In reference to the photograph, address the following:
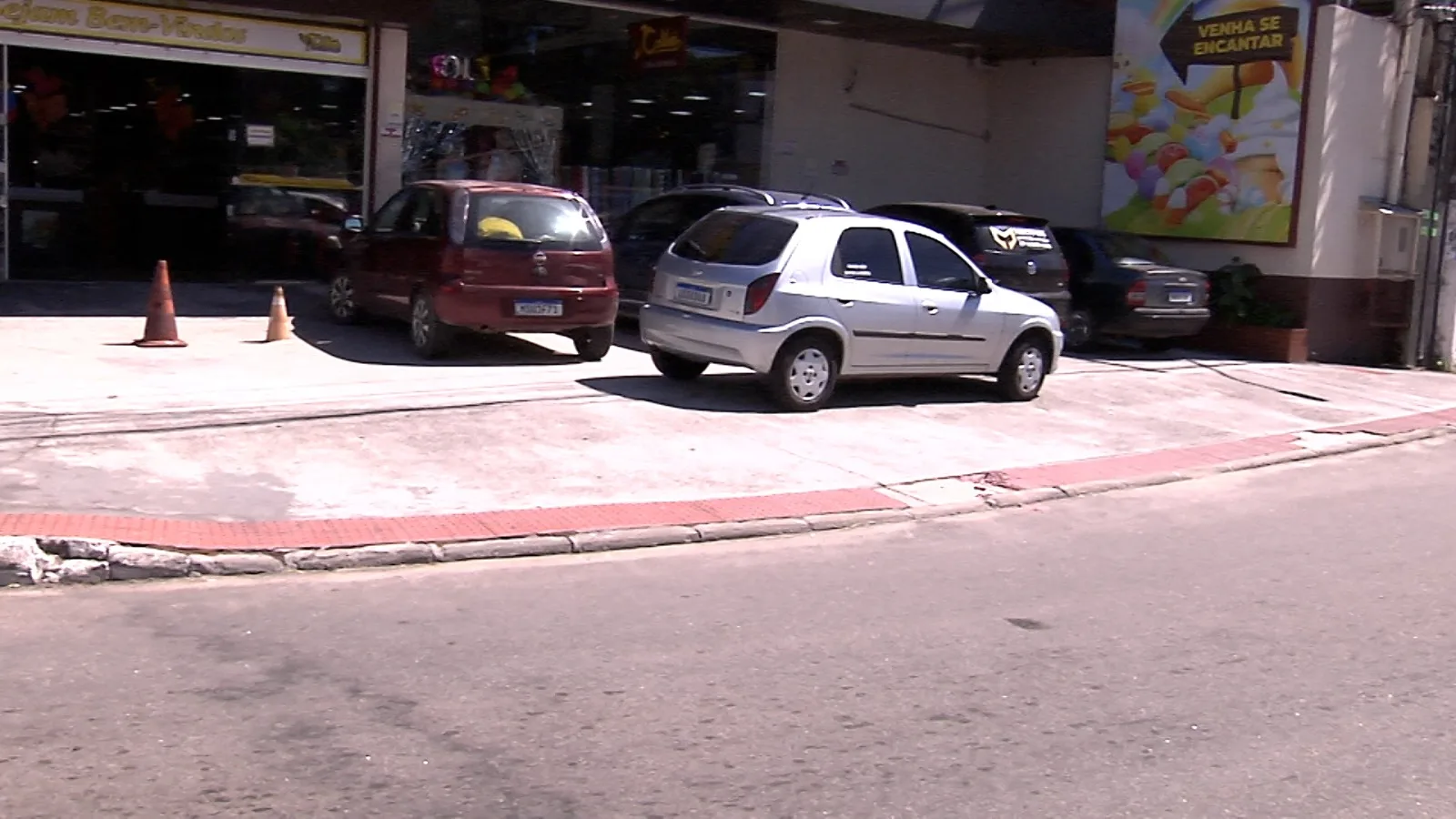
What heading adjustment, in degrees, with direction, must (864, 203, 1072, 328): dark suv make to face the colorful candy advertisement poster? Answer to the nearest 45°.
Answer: approximately 90° to its right

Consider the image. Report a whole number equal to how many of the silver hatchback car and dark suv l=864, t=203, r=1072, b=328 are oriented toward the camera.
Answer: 0

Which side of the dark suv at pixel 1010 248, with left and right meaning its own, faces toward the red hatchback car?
left

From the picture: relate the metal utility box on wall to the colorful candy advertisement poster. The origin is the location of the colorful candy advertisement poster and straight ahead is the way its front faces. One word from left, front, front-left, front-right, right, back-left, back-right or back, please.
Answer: left

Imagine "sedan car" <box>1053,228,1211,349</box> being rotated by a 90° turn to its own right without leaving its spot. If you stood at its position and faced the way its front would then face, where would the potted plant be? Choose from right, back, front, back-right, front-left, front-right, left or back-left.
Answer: front

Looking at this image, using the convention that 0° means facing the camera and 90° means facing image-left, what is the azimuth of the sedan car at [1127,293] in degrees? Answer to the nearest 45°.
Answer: approximately 135°

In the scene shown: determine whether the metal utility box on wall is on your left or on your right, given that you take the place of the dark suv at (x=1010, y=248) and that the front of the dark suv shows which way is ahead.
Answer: on your right

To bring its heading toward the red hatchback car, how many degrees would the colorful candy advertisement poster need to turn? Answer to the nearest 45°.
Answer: approximately 45° to its right

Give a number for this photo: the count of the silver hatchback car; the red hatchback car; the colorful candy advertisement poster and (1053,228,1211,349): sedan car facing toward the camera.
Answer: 1

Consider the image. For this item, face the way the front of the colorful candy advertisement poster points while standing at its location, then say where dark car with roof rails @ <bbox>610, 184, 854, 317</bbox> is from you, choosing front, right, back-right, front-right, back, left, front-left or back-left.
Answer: front-right

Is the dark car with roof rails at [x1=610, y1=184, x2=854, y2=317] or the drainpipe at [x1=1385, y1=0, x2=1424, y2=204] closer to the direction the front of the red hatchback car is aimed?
the dark car with roof rails

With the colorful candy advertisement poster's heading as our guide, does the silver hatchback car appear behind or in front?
in front

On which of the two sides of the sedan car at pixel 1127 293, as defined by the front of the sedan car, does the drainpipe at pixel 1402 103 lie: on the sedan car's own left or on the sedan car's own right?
on the sedan car's own right

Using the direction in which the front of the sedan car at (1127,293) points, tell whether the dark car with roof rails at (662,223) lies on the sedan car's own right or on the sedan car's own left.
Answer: on the sedan car's own left

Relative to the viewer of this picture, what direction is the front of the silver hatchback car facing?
facing away from the viewer and to the right of the viewer

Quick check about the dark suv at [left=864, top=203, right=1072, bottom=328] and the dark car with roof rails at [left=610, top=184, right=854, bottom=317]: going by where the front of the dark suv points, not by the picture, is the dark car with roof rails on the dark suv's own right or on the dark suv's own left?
on the dark suv's own left

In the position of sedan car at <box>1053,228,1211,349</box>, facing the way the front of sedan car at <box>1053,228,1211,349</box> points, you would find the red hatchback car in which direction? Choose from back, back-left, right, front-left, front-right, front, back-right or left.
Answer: left

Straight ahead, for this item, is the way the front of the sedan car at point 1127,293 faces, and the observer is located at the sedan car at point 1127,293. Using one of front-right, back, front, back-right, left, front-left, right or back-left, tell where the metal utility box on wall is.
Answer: right

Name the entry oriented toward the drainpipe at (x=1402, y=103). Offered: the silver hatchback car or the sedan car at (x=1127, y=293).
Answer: the silver hatchback car
